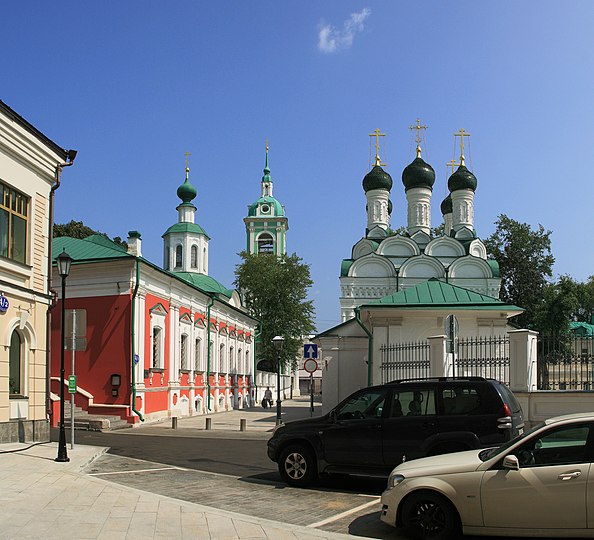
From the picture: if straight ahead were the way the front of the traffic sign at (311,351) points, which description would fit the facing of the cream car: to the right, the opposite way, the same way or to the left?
to the right

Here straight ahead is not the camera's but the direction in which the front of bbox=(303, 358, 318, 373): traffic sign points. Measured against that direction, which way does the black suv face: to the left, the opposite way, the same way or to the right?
to the right

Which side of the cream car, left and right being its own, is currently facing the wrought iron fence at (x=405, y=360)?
right

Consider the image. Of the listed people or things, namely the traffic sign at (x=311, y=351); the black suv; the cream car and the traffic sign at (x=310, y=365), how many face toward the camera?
2

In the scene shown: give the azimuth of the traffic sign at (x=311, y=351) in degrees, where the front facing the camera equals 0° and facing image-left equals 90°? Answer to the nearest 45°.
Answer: approximately 0°

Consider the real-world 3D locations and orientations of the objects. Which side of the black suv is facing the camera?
left

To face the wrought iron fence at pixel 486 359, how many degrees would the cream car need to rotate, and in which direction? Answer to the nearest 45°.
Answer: approximately 90° to its right

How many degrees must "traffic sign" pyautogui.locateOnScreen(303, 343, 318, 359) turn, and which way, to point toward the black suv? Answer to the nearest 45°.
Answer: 0° — it already faces it

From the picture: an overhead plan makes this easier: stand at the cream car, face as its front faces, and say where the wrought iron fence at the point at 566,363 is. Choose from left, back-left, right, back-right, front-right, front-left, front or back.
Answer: right

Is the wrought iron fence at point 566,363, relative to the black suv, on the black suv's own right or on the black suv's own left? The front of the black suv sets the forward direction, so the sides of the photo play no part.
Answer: on the black suv's own right

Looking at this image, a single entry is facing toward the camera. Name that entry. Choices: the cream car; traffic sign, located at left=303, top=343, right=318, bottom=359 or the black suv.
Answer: the traffic sign
